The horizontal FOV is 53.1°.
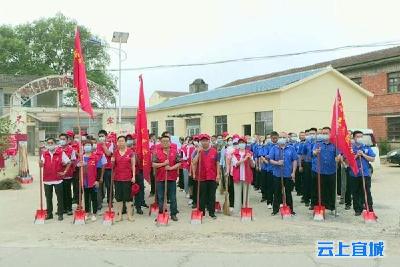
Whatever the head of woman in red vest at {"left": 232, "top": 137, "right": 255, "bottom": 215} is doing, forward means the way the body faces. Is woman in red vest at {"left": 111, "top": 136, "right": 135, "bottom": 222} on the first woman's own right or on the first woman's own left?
on the first woman's own right

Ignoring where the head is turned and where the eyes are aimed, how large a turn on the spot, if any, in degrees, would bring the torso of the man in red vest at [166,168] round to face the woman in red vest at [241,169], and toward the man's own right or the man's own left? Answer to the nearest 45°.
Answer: approximately 90° to the man's own left

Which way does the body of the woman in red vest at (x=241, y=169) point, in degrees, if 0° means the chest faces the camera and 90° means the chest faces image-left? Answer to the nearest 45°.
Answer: approximately 0°

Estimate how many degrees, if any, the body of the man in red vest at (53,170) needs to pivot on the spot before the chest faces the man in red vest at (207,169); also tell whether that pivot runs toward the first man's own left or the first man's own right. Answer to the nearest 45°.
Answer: approximately 90° to the first man's own left

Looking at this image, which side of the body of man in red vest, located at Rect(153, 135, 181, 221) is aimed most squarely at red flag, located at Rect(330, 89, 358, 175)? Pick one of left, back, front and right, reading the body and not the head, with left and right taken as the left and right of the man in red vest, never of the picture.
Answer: left

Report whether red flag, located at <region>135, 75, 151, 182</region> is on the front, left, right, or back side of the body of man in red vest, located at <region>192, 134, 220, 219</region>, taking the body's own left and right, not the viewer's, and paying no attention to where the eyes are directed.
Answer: right

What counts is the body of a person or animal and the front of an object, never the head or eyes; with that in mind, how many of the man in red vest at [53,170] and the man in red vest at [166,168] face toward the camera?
2

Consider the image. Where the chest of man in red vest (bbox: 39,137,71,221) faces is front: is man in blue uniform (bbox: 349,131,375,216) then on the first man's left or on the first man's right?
on the first man's left
